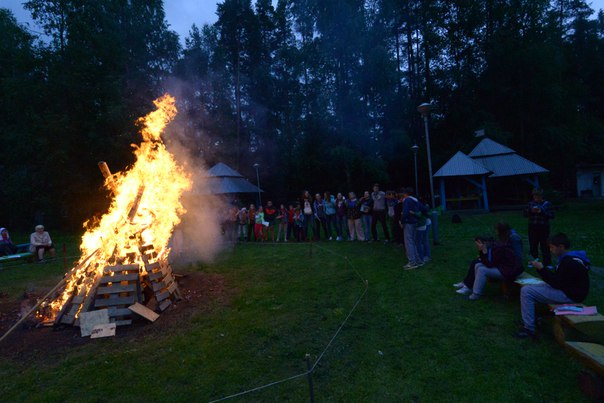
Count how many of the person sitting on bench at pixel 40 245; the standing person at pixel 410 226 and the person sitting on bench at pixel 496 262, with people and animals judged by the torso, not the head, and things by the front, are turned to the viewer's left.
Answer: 2

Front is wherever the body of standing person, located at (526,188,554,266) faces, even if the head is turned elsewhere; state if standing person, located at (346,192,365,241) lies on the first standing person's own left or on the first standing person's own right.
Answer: on the first standing person's own right

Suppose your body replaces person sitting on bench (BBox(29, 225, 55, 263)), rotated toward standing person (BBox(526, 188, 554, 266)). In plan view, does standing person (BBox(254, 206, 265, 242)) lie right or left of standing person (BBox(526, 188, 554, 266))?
left

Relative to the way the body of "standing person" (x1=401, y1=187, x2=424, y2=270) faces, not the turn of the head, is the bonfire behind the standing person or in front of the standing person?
in front

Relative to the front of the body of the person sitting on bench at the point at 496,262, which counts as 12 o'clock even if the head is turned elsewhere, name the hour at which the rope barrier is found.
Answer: The rope barrier is roughly at 10 o'clock from the person sitting on bench.

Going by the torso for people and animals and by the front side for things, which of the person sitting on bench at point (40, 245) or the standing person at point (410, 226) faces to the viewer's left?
the standing person

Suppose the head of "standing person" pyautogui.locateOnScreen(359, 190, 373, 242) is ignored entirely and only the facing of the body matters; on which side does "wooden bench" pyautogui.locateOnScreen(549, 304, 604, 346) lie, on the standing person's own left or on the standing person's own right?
on the standing person's own left

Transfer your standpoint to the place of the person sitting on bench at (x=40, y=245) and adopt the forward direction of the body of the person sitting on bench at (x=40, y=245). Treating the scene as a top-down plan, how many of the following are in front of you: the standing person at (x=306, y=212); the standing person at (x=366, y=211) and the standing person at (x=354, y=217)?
3

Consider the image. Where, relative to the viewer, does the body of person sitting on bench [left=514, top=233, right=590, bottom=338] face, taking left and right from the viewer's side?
facing to the left of the viewer

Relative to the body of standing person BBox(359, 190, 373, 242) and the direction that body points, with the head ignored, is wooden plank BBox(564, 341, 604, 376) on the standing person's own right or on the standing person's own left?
on the standing person's own left

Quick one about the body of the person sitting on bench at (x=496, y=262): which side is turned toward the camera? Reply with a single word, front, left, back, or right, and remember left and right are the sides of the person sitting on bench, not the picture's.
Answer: left

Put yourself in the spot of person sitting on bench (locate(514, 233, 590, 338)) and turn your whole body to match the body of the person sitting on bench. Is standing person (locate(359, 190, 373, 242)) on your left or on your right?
on your right

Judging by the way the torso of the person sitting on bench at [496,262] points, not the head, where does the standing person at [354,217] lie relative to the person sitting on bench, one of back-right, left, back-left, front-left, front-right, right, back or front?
front-right

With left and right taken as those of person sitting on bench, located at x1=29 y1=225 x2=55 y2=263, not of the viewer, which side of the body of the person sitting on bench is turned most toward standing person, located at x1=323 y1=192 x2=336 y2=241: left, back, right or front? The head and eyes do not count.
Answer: left

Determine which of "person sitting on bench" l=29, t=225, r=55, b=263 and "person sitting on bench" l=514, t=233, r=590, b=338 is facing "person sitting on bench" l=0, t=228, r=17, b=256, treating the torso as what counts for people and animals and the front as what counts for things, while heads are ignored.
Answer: "person sitting on bench" l=514, t=233, r=590, b=338

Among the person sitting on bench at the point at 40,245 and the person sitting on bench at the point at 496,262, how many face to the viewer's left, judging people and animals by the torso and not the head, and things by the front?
1
